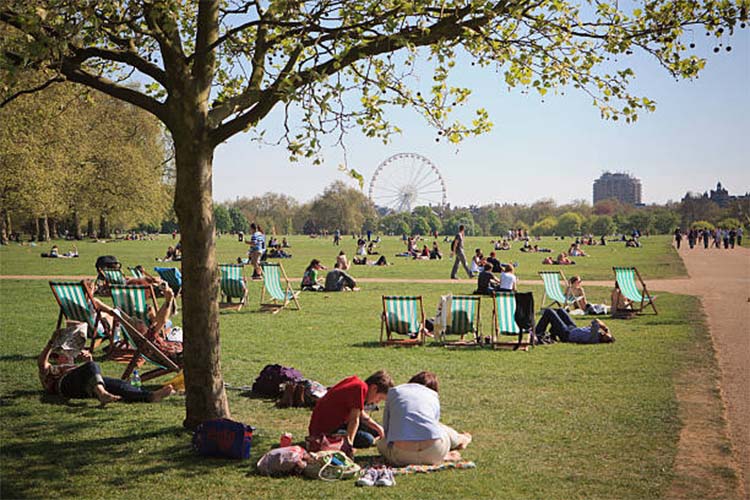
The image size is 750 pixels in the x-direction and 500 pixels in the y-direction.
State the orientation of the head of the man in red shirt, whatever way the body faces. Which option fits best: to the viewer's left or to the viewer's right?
to the viewer's right

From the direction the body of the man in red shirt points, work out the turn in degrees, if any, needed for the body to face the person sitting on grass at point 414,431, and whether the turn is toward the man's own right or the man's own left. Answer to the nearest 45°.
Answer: approximately 45° to the man's own right

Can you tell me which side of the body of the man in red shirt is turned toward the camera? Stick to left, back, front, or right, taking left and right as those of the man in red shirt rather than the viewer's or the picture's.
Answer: right

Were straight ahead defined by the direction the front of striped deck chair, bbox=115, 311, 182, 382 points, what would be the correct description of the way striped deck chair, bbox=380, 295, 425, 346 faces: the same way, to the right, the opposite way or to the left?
to the left
